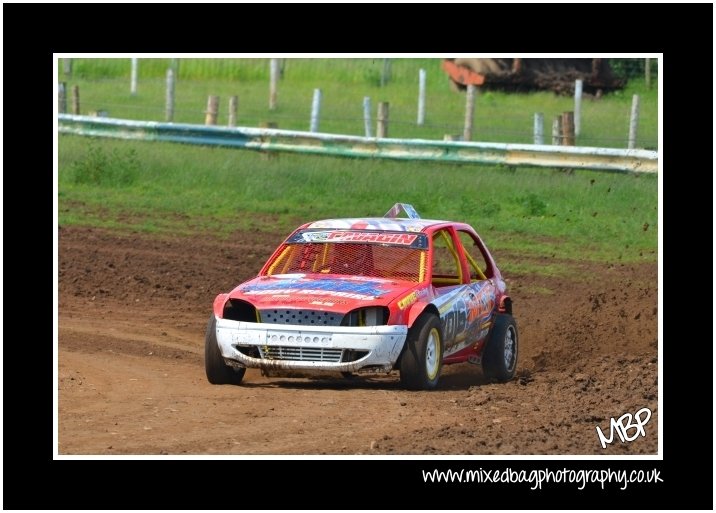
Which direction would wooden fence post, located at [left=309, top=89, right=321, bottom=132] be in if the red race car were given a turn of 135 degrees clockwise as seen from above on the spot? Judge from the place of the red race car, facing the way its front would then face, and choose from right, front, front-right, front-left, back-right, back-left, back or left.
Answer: front

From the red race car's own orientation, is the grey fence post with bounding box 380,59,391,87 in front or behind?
behind

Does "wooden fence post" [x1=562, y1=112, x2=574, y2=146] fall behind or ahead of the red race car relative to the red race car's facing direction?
behind

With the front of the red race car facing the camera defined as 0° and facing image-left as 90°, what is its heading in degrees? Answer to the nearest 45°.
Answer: approximately 45°

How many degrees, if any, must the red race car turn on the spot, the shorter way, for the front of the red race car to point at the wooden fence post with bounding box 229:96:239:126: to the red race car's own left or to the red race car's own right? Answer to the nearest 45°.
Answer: approximately 135° to the red race car's own right

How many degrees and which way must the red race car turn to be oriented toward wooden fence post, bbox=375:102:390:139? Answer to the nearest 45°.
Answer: approximately 135° to its right

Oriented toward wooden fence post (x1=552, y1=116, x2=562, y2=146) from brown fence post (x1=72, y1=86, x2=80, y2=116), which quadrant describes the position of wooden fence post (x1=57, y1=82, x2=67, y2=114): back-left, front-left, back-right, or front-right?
back-left

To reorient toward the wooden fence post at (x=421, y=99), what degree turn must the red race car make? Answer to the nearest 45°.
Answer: approximately 135° to its right

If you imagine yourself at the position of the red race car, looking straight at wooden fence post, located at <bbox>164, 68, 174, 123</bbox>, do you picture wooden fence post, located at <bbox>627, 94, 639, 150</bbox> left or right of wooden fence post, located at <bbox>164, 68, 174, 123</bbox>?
right
